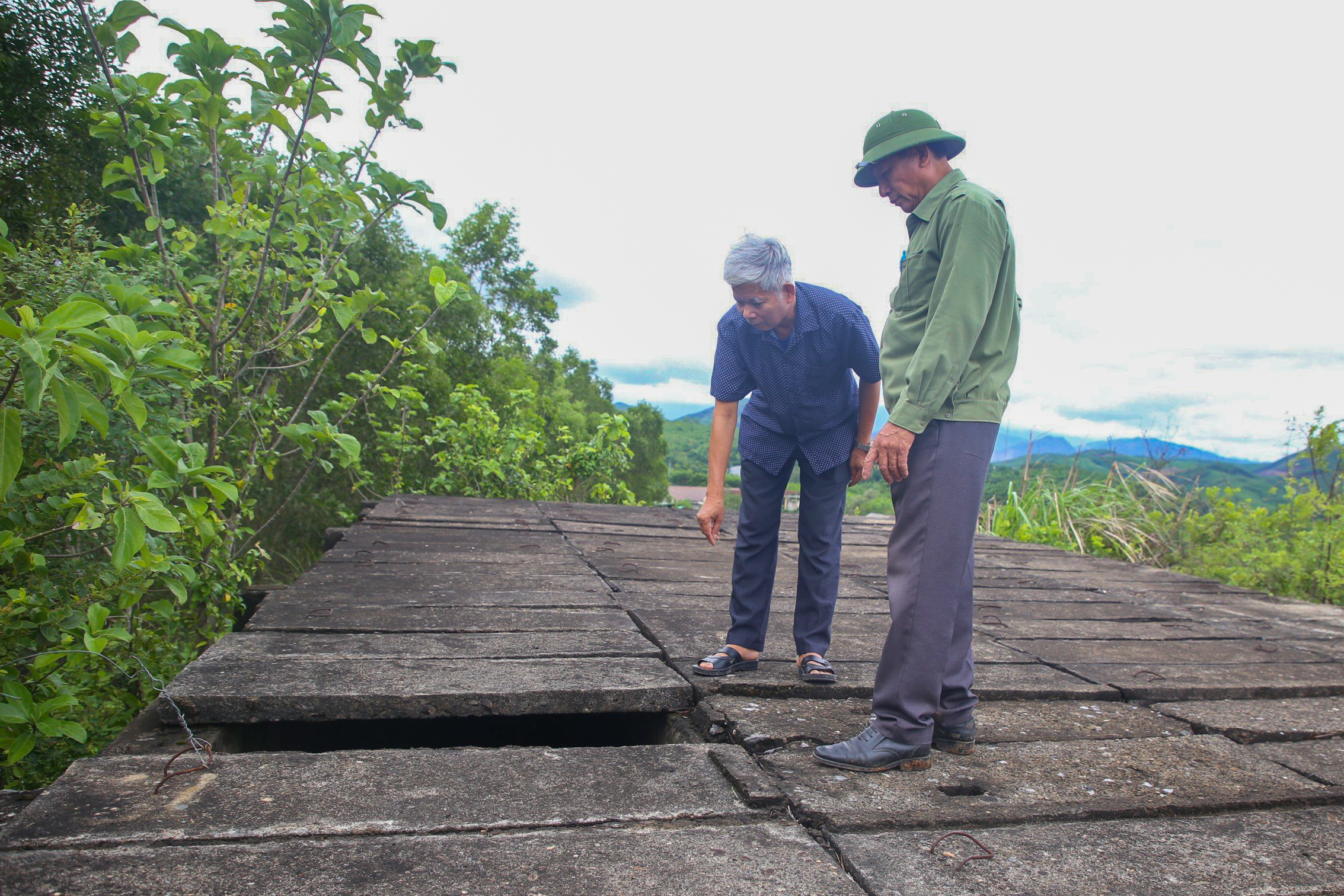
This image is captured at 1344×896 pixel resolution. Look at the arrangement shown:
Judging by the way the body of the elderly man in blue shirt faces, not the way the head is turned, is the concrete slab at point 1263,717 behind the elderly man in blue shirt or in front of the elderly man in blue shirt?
behind

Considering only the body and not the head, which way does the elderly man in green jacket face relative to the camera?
to the viewer's left

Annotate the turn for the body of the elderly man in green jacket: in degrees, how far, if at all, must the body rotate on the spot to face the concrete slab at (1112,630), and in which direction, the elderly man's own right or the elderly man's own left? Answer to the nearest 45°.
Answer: approximately 135° to the elderly man's own right

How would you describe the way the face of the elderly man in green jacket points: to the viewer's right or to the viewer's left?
to the viewer's left

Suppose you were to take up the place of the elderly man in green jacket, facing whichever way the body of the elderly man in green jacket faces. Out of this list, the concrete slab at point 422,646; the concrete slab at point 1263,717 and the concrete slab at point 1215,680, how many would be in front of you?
1

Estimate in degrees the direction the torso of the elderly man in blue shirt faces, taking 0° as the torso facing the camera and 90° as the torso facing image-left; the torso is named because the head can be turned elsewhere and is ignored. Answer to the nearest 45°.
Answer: approximately 45°

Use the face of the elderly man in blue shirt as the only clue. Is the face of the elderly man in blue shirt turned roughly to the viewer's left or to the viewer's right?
to the viewer's left

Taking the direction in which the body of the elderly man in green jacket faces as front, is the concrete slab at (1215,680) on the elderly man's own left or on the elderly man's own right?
on the elderly man's own right

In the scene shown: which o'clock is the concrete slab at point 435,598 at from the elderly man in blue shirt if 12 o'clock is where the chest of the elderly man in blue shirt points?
The concrete slab is roughly at 2 o'clock from the elderly man in blue shirt.

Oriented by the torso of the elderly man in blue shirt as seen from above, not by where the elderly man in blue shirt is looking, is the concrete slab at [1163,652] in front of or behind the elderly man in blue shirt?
behind

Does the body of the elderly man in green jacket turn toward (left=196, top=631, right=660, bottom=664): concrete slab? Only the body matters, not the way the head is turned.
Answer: yes

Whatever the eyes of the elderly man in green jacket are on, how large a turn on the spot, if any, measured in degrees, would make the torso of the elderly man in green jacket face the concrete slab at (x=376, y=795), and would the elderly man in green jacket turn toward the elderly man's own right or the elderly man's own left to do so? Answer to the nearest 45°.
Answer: approximately 45° to the elderly man's own left
